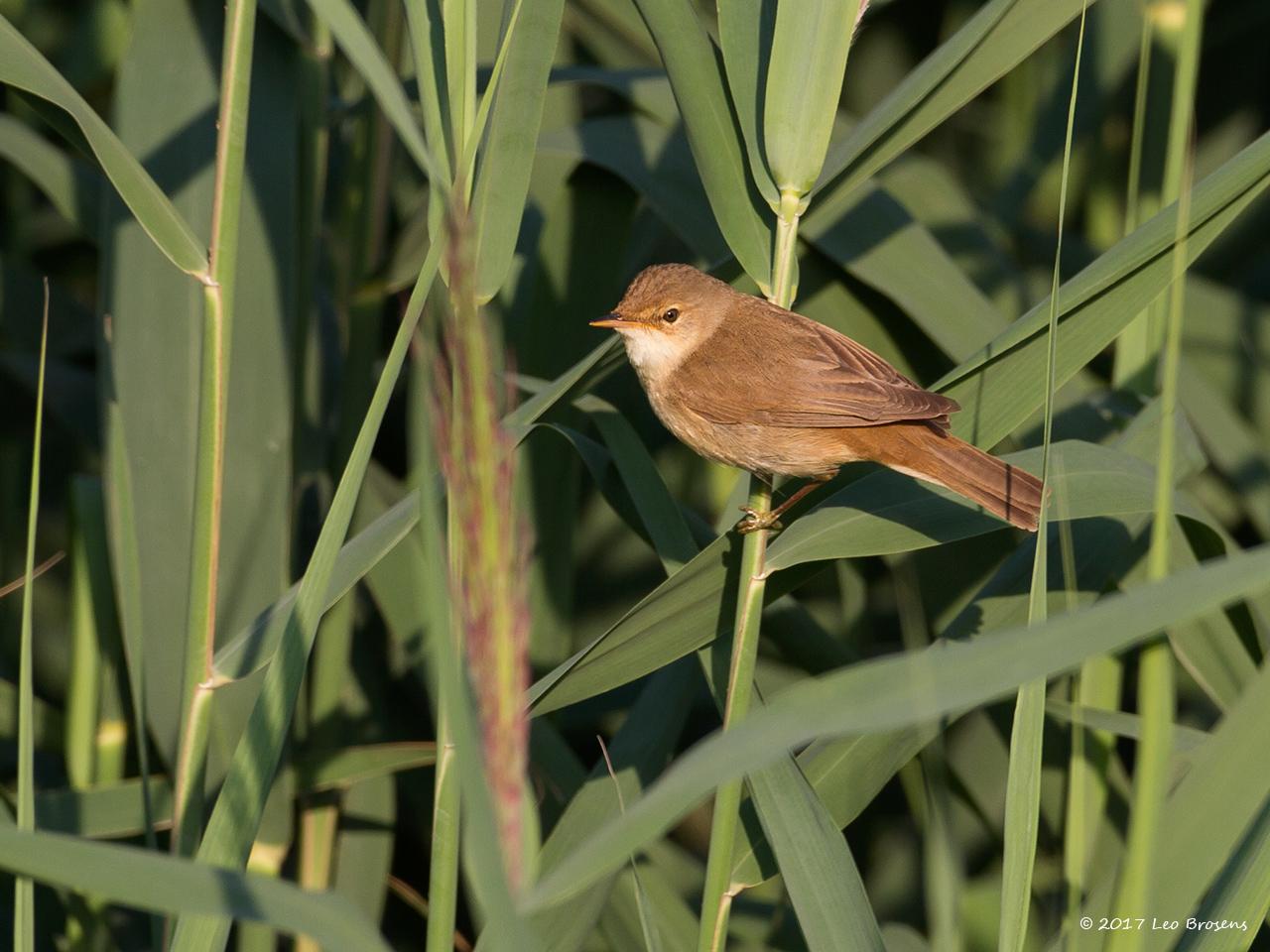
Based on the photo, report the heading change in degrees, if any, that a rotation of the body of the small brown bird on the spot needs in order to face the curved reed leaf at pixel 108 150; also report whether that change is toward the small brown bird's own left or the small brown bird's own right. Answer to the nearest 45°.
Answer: approximately 45° to the small brown bird's own left

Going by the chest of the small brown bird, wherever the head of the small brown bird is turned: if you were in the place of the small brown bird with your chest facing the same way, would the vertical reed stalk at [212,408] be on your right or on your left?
on your right

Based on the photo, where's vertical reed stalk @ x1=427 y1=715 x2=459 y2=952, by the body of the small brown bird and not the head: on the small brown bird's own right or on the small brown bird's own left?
on the small brown bird's own left

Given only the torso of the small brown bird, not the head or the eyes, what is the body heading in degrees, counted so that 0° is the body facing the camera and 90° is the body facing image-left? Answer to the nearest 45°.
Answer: approximately 90°

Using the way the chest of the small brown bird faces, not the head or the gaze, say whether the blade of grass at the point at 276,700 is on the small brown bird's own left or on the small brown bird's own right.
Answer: on the small brown bird's own left
